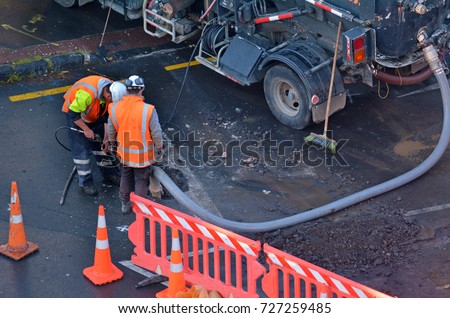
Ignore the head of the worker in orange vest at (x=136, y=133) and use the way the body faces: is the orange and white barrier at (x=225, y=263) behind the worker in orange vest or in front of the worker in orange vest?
behind

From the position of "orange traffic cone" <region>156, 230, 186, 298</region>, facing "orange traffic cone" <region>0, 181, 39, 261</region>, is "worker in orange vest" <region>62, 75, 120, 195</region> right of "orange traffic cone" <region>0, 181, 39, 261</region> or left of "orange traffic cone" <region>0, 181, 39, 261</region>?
right

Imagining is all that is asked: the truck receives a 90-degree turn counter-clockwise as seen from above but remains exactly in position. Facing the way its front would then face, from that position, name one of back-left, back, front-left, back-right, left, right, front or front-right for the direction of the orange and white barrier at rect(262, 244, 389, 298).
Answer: front-left

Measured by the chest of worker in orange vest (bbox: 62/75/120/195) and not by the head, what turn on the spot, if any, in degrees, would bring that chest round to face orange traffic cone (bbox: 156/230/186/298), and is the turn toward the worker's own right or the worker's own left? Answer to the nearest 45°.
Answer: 0° — they already face it

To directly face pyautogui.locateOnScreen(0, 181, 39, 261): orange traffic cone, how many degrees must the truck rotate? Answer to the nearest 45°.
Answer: approximately 90° to its left

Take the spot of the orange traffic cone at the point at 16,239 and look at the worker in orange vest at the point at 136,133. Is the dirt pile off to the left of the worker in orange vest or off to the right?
right

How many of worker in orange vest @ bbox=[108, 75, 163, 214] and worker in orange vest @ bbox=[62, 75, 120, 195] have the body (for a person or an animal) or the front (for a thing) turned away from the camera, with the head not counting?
1

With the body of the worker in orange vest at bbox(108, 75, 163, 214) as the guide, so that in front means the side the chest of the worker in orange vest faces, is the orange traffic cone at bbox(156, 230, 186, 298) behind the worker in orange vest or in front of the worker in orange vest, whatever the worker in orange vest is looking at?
behind

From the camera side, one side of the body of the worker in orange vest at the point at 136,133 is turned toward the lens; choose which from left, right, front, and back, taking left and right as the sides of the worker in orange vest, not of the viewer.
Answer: back

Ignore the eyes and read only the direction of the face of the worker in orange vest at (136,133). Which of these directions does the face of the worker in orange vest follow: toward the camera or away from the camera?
away from the camera

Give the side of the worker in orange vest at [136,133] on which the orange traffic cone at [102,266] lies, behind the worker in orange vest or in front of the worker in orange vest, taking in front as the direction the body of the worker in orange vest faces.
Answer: behind

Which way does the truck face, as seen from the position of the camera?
facing away from the viewer and to the left of the viewer

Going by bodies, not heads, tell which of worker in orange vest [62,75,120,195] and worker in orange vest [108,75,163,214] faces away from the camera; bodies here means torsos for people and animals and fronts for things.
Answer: the worker in orange vest [108,75,163,214]

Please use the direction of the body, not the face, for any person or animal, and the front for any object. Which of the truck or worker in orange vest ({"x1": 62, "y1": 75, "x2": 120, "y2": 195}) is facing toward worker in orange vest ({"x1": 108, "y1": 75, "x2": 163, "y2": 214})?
the worker in orange vest ({"x1": 62, "y1": 75, "x2": 120, "y2": 195})
